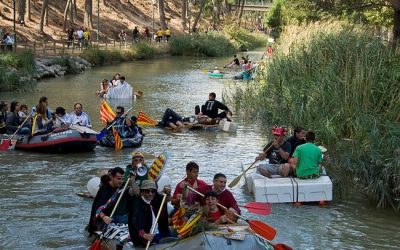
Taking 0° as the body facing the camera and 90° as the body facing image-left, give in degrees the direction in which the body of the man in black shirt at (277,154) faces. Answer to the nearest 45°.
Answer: approximately 45°

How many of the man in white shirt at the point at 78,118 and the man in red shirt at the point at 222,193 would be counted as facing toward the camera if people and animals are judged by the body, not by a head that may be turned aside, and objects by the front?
2

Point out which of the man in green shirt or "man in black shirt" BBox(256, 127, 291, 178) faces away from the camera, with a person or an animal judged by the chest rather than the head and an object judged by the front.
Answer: the man in green shirt

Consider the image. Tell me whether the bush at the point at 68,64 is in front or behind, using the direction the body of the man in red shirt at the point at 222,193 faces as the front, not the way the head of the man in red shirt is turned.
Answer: behind

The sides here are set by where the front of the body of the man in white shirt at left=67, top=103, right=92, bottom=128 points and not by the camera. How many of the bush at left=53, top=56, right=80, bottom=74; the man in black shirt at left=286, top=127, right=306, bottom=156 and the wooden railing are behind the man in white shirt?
2

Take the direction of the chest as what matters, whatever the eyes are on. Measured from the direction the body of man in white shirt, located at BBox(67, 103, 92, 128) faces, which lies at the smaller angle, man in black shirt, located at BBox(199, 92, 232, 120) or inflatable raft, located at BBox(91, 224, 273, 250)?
the inflatable raft

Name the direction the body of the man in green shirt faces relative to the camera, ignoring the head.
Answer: away from the camera

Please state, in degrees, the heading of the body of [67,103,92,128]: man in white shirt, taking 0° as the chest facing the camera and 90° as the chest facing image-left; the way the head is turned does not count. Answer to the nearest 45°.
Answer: approximately 0°
